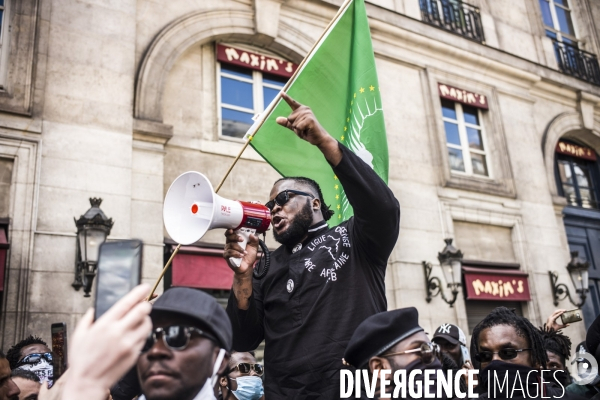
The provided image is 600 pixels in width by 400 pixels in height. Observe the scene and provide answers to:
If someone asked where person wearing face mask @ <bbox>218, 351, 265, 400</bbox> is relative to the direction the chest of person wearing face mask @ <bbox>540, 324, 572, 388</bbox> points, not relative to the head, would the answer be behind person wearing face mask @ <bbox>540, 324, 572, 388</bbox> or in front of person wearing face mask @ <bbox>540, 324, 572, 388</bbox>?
in front

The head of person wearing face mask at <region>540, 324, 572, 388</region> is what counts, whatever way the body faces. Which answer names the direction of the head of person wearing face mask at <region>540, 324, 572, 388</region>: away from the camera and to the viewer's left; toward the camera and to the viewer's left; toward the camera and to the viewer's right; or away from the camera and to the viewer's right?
toward the camera and to the viewer's left

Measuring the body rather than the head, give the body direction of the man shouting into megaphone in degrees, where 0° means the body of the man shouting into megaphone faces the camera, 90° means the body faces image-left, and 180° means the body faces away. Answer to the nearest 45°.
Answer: approximately 45°

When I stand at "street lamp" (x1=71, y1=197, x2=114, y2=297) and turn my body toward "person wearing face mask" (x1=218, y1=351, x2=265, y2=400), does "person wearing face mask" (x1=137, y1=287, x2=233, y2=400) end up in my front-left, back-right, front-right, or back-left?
front-right

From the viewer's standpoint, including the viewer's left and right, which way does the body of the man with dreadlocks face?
facing the viewer and to the left of the viewer

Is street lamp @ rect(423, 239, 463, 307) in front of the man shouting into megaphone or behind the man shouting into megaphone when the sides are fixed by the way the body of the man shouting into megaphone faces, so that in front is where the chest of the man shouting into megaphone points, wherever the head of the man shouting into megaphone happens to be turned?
behind

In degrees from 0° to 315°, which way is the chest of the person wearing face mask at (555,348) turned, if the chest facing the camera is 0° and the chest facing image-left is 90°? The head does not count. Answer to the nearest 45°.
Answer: approximately 45°

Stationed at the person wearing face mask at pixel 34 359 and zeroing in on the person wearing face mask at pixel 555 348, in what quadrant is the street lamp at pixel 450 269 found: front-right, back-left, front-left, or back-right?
front-left

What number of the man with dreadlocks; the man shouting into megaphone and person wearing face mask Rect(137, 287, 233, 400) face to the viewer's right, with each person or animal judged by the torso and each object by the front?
0

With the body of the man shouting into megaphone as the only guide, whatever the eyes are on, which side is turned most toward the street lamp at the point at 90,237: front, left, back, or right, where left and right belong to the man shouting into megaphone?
right

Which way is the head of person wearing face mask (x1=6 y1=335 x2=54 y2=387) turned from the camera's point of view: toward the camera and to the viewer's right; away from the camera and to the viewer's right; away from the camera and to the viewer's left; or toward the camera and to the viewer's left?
toward the camera and to the viewer's right

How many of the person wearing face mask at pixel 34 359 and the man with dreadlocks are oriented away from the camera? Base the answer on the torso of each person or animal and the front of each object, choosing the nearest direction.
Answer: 0

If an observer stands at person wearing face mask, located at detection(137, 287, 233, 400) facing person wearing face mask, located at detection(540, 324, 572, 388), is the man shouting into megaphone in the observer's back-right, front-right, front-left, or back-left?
front-left

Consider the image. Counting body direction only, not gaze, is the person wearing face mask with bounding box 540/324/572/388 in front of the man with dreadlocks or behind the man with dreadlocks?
behind
